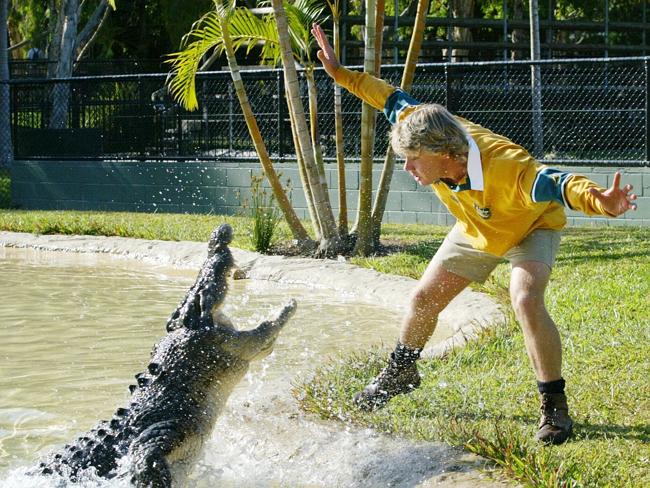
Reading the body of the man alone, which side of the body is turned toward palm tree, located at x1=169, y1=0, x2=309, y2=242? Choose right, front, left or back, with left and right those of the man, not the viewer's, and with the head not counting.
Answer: right

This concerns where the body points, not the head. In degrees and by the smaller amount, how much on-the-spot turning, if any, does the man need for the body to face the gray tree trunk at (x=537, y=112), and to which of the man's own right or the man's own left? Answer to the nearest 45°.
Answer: approximately 135° to the man's own right

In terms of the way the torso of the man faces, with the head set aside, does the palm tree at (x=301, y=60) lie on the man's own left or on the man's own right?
on the man's own right

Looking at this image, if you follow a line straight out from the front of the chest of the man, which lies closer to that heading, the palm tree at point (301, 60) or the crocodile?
the crocodile

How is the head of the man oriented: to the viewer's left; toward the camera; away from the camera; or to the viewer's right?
to the viewer's left

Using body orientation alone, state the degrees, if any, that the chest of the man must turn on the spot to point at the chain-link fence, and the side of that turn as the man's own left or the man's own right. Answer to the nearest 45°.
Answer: approximately 135° to the man's own right

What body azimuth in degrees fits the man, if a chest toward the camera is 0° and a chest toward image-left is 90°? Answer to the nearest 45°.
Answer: approximately 45°
